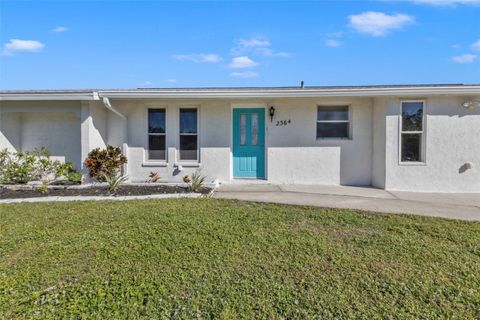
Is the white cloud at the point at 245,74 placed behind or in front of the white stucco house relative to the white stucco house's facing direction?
behind

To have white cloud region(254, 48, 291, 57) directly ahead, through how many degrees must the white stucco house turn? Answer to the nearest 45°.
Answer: approximately 180°

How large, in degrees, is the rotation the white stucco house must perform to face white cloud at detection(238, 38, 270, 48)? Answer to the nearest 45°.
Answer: approximately 180°

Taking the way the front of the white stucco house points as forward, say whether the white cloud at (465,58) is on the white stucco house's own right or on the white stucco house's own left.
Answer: on the white stucco house's own left

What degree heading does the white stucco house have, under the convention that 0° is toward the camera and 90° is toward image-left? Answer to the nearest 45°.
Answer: approximately 0°

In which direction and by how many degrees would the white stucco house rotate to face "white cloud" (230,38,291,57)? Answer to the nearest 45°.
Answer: approximately 180°
